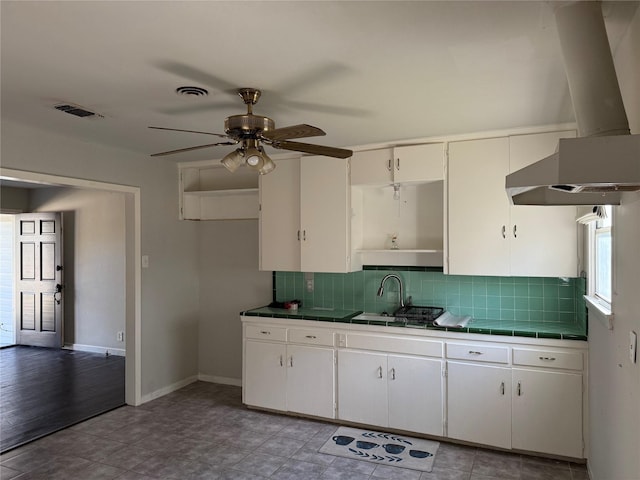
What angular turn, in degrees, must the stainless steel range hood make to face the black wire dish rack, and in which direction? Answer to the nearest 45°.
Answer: approximately 45° to its right

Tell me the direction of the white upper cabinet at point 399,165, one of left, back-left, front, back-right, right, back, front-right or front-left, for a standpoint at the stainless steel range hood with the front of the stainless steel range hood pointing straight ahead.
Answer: front-right

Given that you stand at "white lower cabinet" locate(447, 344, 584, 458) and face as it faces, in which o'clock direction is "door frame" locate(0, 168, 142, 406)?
The door frame is roughly at 3 o'clock from the white lower cabinet.

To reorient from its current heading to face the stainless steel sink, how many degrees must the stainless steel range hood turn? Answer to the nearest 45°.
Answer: approximately 45° to its right

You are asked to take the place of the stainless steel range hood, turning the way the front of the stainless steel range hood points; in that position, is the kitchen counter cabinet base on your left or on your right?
on your right

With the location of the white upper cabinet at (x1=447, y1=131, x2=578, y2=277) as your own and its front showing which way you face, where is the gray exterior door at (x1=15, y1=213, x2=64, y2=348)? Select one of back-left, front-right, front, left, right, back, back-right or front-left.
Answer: right

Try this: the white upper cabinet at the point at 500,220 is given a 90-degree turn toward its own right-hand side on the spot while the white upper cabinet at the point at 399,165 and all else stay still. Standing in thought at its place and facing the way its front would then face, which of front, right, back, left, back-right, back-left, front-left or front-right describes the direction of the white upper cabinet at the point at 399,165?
front

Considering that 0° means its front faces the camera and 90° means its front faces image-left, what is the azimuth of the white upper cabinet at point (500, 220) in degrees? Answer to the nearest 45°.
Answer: approximately 0°

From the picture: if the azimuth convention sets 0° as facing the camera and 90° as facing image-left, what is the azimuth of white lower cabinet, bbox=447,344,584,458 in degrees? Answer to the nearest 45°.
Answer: approximately 0°
